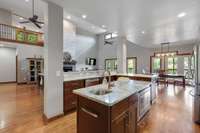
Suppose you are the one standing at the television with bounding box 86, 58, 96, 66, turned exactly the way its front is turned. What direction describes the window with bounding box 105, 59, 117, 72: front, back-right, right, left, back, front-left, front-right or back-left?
left

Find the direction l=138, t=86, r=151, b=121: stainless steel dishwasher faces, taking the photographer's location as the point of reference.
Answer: facing the viewer and to the right of the viewer

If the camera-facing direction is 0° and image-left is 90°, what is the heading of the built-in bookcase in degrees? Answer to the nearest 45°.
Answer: approximately 0°

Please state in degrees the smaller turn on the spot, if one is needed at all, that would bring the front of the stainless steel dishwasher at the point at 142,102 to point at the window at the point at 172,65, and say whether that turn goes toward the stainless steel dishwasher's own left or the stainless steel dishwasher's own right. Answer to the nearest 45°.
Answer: approximately 135° to the stainless steel dishwasher's own left

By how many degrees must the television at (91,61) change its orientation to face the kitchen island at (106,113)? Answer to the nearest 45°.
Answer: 0° — it already faces it

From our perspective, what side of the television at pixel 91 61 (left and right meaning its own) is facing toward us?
front

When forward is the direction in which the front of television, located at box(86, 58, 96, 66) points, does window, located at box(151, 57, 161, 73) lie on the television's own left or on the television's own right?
on the television's own left

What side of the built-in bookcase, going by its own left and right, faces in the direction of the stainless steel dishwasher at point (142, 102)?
front

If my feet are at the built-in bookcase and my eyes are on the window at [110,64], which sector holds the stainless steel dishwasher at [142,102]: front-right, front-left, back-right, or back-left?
front-right

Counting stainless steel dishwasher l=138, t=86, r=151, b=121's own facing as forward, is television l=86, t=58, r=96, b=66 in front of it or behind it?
behind
